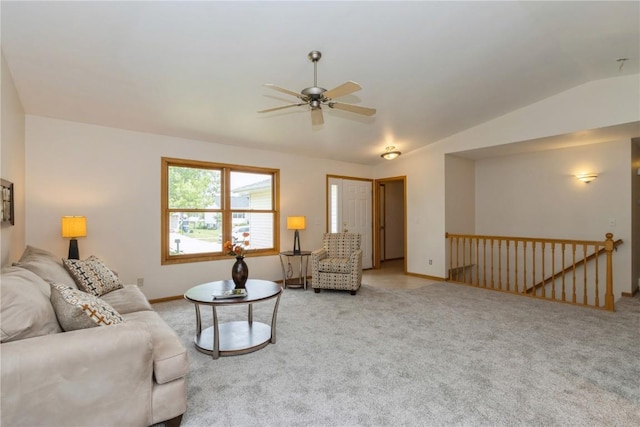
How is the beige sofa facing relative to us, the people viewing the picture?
facing to the right of the viewer

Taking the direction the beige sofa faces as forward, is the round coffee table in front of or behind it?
in front

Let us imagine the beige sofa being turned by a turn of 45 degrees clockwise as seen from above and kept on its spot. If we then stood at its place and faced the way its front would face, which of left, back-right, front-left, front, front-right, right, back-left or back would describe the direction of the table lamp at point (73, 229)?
back-left

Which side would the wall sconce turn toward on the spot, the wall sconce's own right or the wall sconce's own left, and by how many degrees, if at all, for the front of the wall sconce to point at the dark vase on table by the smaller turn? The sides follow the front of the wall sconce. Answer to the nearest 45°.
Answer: approximately 45° to the wall sconce's own right

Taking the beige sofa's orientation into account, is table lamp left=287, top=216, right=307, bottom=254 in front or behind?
in front

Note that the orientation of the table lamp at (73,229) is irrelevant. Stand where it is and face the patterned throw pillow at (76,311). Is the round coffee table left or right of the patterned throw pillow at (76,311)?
left

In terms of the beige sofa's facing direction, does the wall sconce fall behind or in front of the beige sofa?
in front

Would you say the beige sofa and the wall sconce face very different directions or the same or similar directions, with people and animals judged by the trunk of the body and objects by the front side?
very different directions

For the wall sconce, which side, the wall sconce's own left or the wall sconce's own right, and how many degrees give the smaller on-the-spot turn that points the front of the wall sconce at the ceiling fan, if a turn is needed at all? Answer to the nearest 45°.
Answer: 0° — it already faces it

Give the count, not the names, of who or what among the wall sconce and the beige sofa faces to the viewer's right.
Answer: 1
